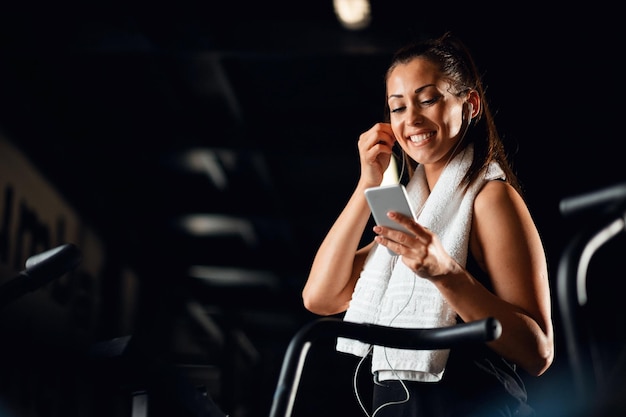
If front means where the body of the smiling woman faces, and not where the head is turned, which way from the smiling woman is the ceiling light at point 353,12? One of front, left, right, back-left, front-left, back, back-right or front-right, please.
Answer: back-right

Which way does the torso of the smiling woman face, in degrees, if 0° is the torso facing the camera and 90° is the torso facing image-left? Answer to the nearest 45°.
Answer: approximately 45°

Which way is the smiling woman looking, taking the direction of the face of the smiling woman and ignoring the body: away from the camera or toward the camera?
toward the camera
